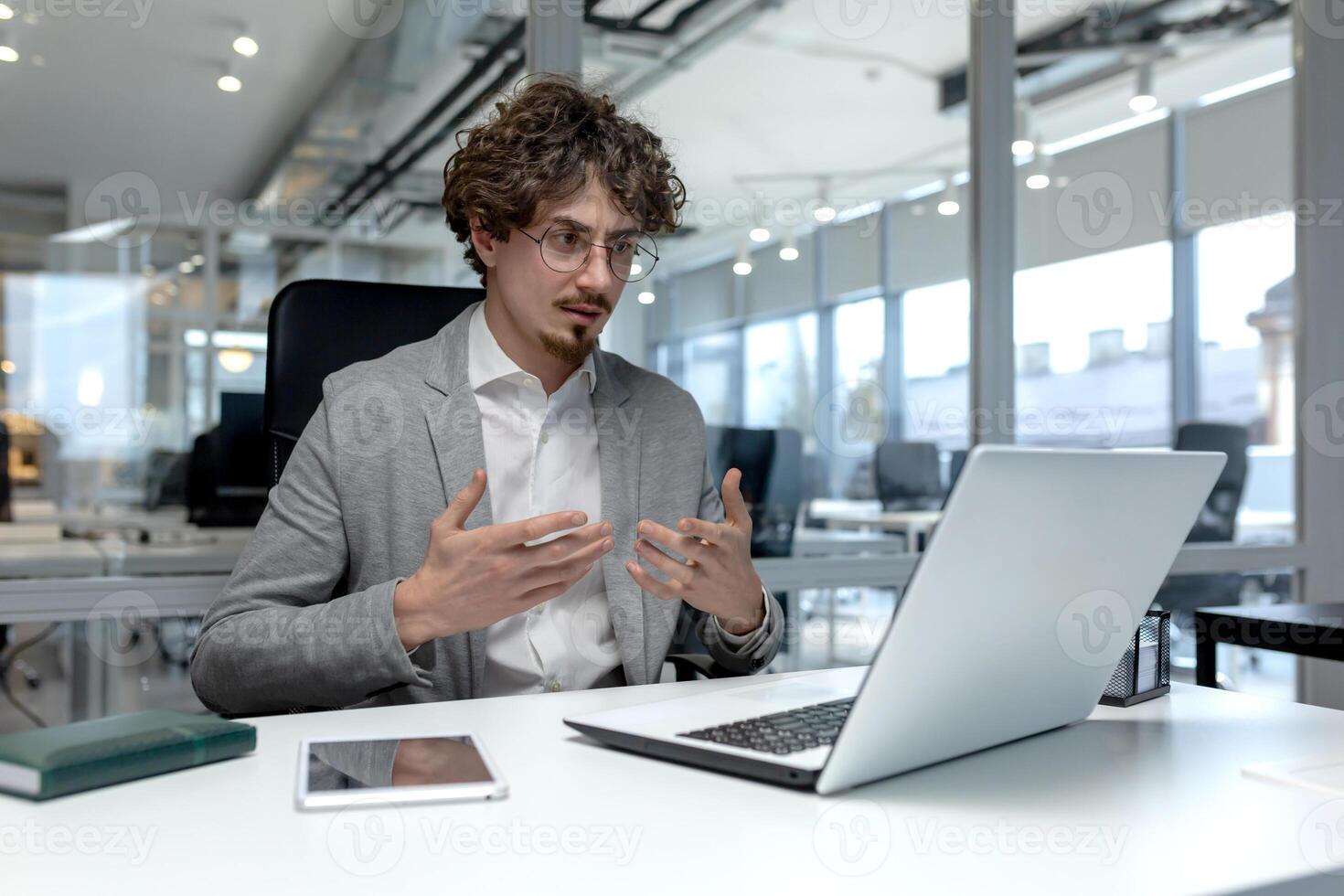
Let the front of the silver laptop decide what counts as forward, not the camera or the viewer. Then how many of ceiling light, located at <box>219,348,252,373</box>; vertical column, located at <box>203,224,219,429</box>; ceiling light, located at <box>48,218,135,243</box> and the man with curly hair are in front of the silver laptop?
4

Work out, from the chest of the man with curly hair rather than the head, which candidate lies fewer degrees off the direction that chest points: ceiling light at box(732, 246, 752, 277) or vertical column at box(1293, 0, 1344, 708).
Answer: the vertical column

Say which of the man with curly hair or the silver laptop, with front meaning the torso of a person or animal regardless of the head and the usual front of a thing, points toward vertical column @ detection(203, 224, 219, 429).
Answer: the silver laptop

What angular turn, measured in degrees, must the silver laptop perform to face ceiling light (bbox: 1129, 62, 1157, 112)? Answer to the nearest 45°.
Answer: approximately 45° to its right

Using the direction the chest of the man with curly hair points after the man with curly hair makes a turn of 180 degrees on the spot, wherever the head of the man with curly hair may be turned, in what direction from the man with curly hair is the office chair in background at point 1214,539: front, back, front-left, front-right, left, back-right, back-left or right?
right

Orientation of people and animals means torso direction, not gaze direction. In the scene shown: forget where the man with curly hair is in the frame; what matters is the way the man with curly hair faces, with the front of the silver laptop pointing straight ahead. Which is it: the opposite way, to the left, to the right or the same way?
the opposite way

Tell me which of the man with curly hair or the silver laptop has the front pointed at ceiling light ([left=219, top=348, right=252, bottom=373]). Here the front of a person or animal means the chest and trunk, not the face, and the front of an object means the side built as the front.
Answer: the silver laptop

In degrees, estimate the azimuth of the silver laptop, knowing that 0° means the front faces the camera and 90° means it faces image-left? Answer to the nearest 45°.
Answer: approximately 135°

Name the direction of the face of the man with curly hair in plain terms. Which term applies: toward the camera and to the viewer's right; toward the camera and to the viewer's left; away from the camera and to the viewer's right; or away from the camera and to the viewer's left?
toward the camera and to the viewer's right

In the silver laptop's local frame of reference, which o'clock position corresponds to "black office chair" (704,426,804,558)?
The black office chair is roughly at 1 o'clock from the silver laptop.

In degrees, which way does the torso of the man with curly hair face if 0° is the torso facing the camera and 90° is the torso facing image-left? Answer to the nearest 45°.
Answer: approximately 315°

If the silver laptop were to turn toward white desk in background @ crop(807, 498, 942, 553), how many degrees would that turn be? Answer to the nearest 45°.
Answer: approximately 45° to its right

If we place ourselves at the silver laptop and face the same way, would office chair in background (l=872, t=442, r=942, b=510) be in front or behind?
in front

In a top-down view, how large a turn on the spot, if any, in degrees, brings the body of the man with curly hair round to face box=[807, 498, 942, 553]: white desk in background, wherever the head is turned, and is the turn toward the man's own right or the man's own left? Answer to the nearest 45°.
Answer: approximately 90° to the man's own left

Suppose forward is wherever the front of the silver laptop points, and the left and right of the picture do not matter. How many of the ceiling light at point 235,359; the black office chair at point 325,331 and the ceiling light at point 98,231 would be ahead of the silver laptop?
3
